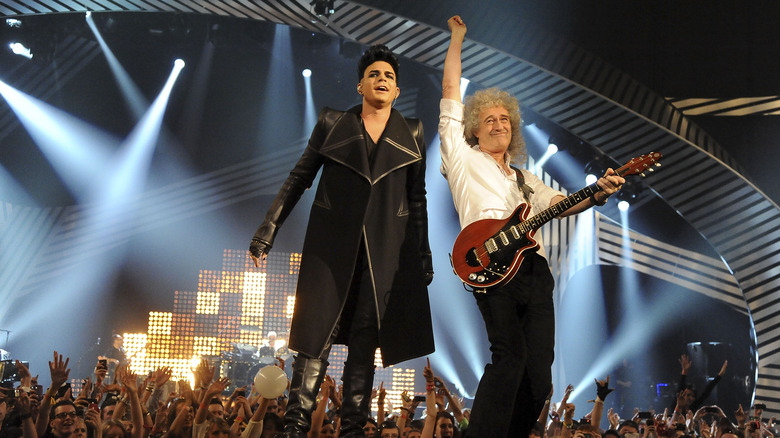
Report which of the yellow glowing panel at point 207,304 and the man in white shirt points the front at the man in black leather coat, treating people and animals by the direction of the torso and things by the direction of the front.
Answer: the yellow glowing panel

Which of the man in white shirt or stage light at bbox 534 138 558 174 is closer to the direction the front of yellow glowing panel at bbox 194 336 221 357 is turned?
the man in white shirt

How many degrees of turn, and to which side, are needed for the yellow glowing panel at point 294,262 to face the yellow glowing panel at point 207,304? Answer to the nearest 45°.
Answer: approximately 90° to its right

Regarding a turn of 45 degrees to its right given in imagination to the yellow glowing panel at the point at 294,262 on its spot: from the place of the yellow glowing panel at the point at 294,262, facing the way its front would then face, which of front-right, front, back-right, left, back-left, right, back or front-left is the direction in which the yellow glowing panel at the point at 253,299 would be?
front-right

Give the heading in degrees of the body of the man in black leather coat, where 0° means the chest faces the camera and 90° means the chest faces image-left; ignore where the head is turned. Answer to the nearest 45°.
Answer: approximately 0°

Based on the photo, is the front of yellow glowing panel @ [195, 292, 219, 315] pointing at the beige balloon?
yes

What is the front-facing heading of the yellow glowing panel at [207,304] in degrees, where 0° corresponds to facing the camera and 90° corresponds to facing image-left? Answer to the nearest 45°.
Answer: approximately 0°

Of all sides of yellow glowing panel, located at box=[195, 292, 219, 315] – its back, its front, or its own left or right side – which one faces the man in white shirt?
front

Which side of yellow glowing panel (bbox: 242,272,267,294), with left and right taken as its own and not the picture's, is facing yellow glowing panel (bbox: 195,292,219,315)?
right

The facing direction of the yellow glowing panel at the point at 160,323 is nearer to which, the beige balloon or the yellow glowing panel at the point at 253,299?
the beige balloon

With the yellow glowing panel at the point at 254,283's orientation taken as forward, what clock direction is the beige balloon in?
The beige balloon is roughly at 12 o'clock from the yellow glowing panel.
